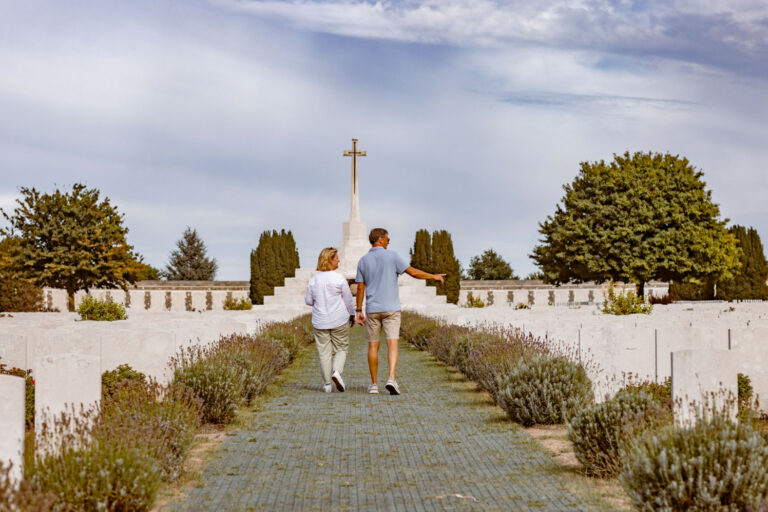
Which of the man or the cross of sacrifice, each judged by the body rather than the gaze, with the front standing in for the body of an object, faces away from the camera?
the man

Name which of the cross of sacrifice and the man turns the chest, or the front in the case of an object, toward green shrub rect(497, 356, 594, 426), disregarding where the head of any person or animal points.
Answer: the cross of sacrifice

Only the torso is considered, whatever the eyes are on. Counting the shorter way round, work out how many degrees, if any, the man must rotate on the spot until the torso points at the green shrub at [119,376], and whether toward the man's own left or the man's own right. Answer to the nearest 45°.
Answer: approximately 90° to the man's own left

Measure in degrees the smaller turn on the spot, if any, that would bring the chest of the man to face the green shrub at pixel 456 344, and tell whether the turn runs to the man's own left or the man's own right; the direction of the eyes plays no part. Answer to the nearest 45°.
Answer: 0° — they already face it

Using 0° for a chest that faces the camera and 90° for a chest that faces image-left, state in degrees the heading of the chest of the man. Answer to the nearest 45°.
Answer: approximately 180°

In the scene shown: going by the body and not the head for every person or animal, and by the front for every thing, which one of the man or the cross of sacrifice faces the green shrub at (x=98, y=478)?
the cross of sacrifice

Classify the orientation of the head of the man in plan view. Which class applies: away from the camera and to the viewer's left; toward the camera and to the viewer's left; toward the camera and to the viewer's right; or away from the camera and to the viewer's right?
away from the camera and to the viewer's right

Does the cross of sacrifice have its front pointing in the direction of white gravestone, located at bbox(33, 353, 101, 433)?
yes

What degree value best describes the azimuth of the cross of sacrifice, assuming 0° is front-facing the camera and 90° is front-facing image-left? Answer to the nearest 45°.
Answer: approximately 0°

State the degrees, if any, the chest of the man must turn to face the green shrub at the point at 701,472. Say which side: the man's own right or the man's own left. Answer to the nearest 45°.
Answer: approximately 180°

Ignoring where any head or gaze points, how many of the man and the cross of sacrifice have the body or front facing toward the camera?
1

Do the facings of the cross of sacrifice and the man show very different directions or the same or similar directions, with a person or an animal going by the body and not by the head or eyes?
very different directions

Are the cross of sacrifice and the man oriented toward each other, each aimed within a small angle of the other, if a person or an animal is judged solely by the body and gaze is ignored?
yes

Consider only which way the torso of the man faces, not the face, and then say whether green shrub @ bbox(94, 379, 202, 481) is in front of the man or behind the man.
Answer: behind
